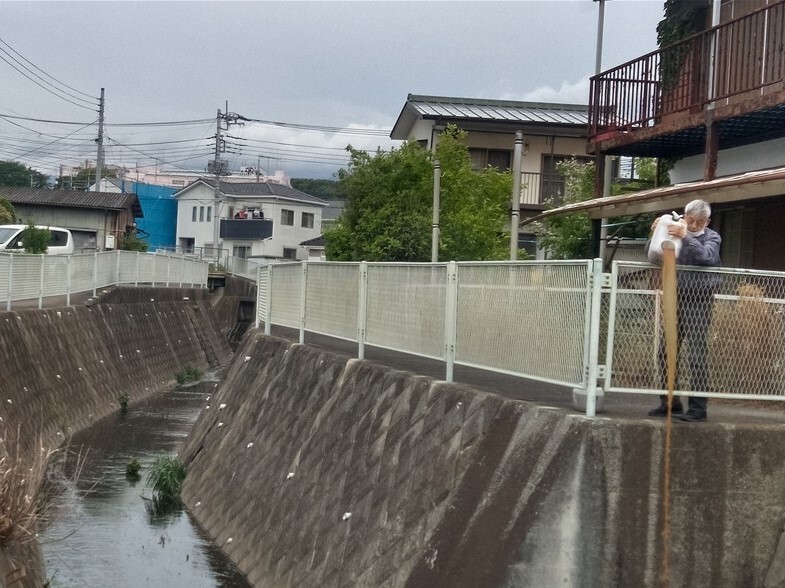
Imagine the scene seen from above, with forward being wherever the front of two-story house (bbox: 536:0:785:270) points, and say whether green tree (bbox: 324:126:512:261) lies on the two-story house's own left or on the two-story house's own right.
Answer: on the two-story house's own right

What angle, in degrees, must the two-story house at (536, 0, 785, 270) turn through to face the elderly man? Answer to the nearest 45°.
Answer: approximately 45° to its left

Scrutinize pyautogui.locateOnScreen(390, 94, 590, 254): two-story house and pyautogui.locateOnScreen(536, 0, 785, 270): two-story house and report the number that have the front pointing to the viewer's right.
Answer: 0

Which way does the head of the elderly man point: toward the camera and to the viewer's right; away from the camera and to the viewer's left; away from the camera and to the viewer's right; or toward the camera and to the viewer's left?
toward the camera and to the viewer's left

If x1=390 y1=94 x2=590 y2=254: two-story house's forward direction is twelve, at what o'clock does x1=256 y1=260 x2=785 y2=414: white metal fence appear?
The white metal fence is roughly at 12 o'clock from the two-story house.

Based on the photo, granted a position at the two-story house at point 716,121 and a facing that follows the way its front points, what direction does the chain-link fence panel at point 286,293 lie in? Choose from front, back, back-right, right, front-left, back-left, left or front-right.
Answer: front-right

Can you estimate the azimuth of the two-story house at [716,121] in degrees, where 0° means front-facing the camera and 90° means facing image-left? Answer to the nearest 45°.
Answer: approximately 45°

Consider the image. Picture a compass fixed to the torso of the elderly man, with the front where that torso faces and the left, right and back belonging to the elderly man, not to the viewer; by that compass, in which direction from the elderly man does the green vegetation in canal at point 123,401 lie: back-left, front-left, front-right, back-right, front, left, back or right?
right

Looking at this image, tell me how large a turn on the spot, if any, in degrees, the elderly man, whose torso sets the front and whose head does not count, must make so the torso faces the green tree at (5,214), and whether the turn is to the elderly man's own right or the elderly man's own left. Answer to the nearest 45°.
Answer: approximately 90° to the elderly man's own right
